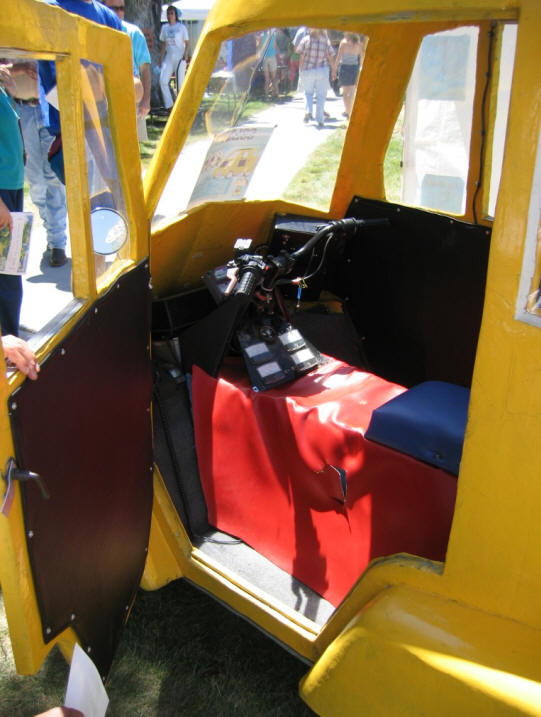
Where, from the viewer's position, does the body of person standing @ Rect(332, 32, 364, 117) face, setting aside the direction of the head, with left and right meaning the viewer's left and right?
facing away from the viewer

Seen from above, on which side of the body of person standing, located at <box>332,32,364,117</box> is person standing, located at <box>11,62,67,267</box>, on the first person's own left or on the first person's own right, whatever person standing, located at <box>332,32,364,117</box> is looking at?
on the first person's own left
